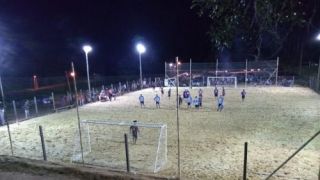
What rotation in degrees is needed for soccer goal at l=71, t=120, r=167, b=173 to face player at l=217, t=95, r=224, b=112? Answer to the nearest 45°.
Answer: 0° — it already faces them

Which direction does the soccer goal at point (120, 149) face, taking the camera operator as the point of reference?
facing away from the viewer and to the right of the viewer

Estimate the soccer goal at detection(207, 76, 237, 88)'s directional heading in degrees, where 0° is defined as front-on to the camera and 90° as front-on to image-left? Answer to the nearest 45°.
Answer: approximately 0°

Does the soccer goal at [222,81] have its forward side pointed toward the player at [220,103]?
yes

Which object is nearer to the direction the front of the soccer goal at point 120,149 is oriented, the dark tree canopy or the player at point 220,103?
the player

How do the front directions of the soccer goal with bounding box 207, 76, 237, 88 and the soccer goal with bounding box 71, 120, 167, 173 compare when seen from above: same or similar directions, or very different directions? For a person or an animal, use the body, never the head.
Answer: very different directions

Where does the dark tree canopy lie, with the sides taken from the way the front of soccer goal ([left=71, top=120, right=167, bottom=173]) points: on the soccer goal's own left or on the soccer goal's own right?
on the soccer goal's own right

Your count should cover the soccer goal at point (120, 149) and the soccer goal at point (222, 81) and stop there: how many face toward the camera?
1
